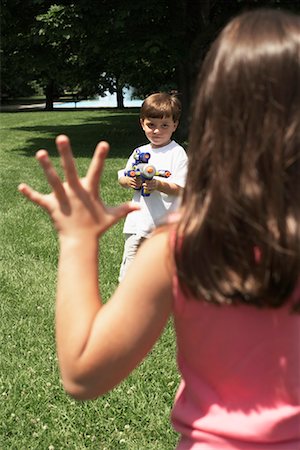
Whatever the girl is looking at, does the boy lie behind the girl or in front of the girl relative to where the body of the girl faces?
in front

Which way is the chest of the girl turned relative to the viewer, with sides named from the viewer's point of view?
facing away from the viewer
